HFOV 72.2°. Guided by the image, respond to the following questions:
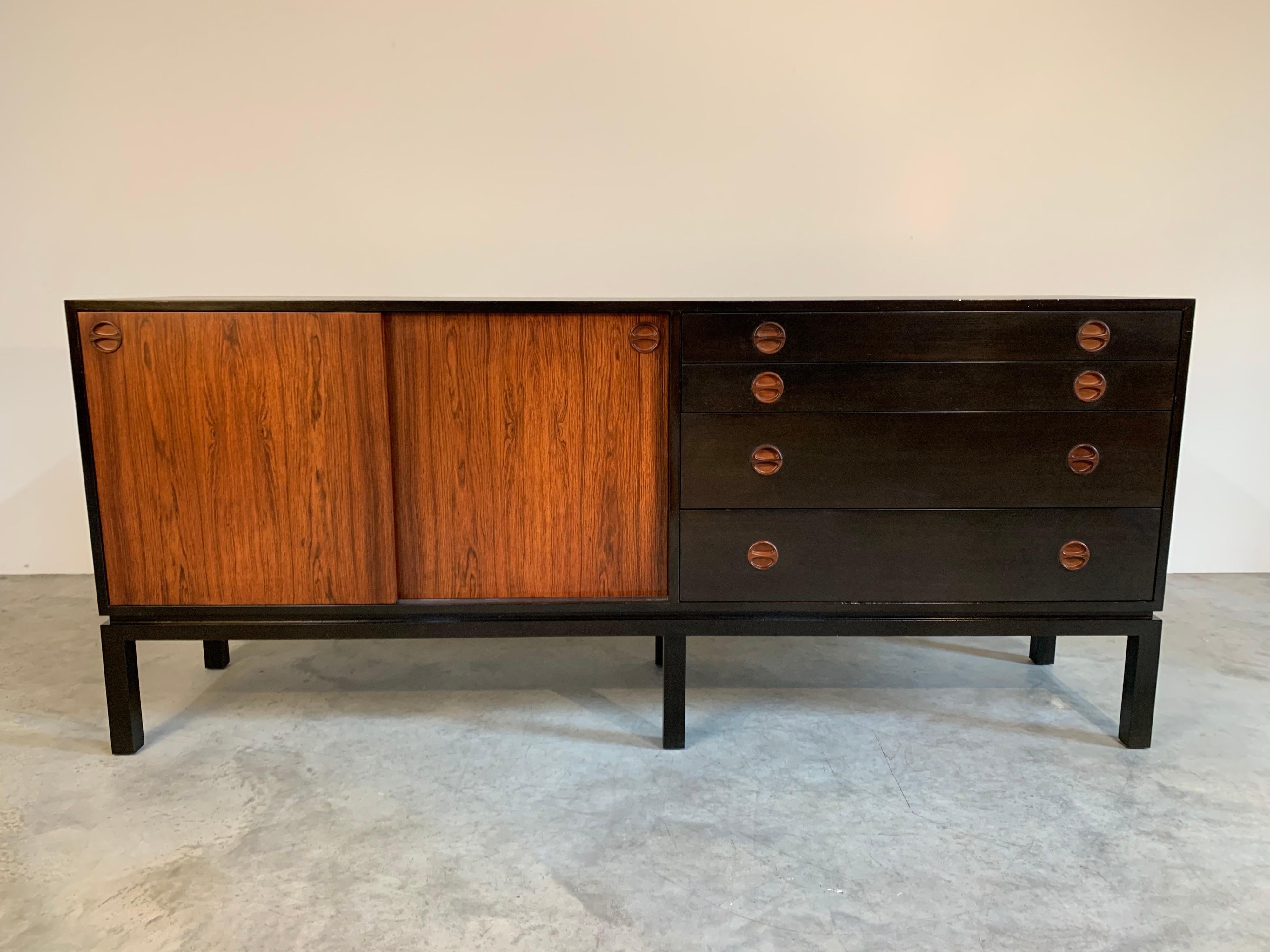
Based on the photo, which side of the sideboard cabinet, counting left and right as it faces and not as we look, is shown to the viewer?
front

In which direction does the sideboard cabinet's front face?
toward the camera
